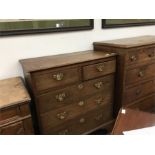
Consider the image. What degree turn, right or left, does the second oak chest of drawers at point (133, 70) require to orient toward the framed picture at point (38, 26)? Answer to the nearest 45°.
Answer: approximately 90° to its right

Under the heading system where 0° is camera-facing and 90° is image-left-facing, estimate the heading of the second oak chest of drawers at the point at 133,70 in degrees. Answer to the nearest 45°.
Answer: approximately 315°

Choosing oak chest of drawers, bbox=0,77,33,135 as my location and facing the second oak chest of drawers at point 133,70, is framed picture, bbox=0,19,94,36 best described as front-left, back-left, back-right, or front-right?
front-left

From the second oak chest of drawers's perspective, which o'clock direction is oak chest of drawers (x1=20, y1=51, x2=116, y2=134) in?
The oak chest of drawers is roughly at 3 o'clock from the second oak chest of drawers.

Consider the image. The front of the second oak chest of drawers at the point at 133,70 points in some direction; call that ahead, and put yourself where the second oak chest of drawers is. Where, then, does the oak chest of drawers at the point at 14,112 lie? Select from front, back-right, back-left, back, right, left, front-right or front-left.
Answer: right
